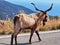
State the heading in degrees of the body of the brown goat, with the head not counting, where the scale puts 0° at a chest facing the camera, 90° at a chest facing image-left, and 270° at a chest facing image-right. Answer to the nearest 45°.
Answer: approximately 225°
